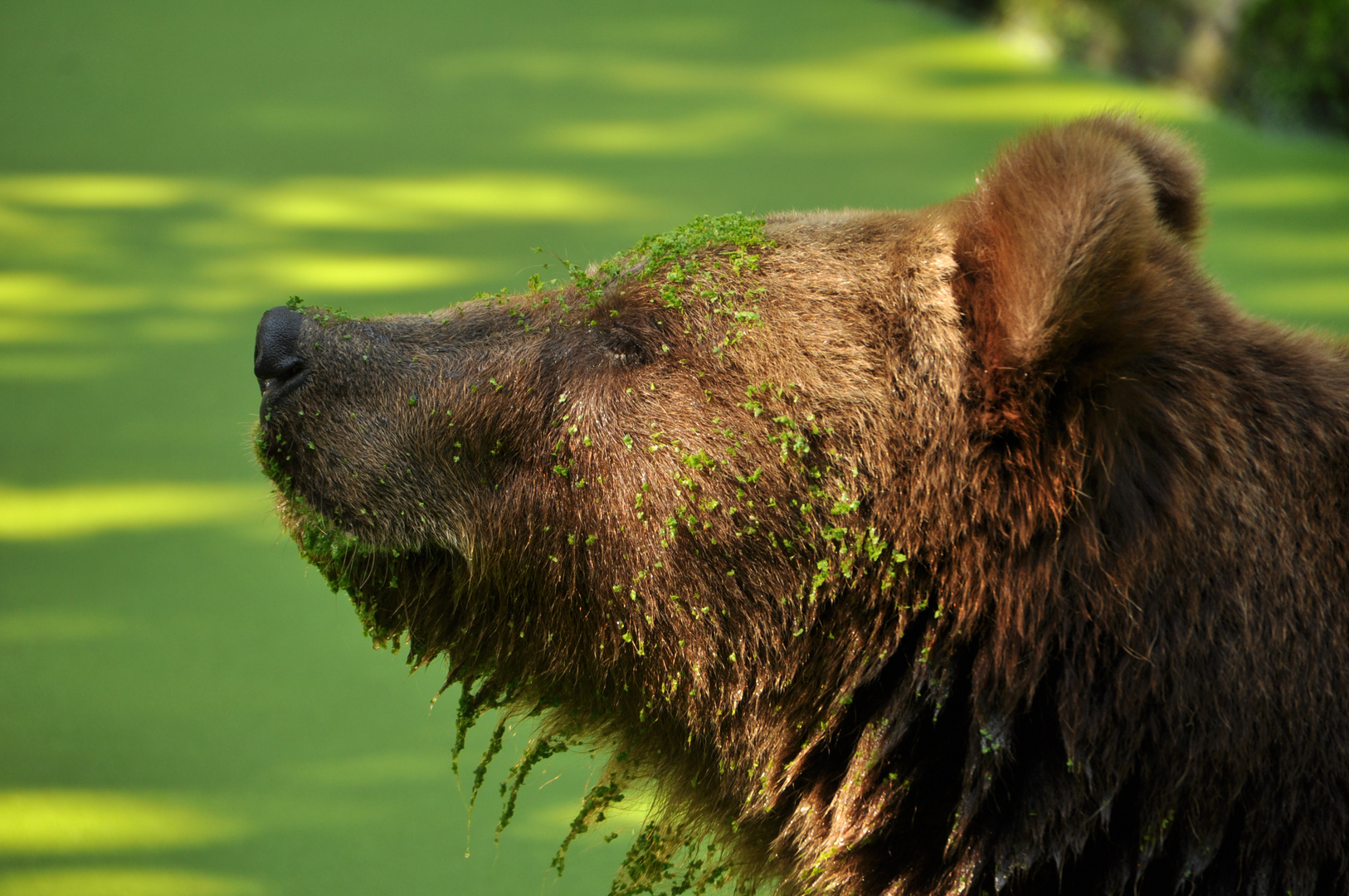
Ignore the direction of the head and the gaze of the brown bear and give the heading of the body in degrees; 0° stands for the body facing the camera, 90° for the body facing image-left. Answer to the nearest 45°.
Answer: approximately 90°
